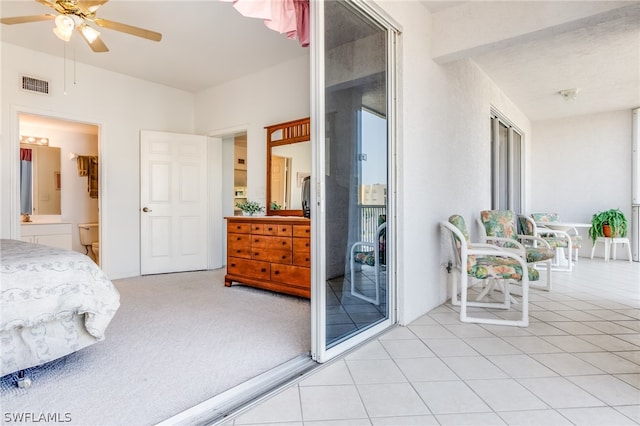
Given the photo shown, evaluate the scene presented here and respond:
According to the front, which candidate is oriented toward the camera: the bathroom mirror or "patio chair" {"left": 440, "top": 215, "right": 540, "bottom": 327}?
the bathroom mirror

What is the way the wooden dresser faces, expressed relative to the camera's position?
facing the viewer and to the left of the viewer

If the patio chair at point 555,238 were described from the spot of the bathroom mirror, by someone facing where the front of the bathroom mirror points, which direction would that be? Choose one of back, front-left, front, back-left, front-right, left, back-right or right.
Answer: front-left

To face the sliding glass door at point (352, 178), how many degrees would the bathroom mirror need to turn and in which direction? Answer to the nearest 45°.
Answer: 0° — it already faces it

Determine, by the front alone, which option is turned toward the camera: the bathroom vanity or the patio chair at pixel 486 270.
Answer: the bathroom vanity

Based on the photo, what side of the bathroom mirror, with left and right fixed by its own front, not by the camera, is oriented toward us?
front

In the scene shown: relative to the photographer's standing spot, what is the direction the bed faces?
facing away from the viewer and to the right of the viewer

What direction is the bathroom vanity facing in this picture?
toward the camera

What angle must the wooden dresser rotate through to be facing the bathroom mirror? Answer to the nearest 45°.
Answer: approximately 90° to its right

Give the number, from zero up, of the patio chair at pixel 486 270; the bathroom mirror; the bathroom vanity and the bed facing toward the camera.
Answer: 2

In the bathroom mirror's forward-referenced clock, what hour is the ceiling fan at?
The ceiling fan is roughly at 12 o'clock from the bathroom mirror.

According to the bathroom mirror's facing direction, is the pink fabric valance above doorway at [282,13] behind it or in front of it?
in front

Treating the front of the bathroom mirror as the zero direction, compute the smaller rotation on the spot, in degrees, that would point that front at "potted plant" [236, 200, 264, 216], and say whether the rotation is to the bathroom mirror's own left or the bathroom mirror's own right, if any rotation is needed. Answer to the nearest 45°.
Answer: approximately 45° to the bathroom mirror's own left
